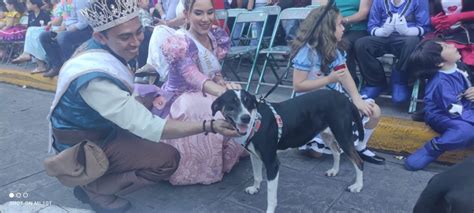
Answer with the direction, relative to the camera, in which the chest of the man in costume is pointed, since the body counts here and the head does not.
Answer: to the viewer's right

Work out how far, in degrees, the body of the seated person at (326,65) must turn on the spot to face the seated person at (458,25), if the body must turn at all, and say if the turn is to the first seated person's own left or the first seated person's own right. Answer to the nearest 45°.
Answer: approximately 90° to the first seated person's own left

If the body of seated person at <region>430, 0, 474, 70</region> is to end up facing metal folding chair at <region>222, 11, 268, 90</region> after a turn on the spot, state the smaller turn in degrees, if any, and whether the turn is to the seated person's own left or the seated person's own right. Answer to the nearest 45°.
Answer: approximately 90° to the seated person's own right

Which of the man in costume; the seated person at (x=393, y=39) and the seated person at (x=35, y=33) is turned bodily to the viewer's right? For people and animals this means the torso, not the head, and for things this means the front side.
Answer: the man in costume

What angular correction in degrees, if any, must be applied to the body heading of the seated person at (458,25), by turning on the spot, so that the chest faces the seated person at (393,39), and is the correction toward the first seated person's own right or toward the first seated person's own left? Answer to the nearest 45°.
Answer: approximately 90° to the first seated person's own right

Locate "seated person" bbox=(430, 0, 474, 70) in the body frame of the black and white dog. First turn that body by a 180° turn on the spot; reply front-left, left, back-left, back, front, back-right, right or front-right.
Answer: front

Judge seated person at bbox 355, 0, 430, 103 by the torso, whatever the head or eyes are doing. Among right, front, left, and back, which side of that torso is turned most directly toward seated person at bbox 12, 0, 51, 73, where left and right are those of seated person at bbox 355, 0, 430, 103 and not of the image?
right

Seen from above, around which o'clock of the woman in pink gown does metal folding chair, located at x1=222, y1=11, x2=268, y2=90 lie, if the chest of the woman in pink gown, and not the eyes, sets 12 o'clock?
The metal folding chair is roughly at 8 o'clock from the woman in pink gown.

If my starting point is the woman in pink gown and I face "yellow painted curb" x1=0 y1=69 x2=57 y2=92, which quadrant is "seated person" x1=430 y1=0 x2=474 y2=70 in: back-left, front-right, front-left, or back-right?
back-right

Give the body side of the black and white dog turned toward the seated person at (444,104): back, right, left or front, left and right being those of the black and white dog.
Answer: back

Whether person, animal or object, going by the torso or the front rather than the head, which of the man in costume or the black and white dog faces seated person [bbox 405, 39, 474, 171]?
the man in costume

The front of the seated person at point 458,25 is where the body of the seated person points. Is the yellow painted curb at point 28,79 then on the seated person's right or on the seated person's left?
on the seated person's right

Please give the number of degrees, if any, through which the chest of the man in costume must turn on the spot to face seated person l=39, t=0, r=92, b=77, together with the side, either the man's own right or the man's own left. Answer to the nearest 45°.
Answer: approximately 90° to the man's own left

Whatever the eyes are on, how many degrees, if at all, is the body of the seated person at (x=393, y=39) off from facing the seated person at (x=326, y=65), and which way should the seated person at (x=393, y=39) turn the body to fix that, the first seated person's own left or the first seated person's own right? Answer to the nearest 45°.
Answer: approximately 45° to the first seated person's own right
